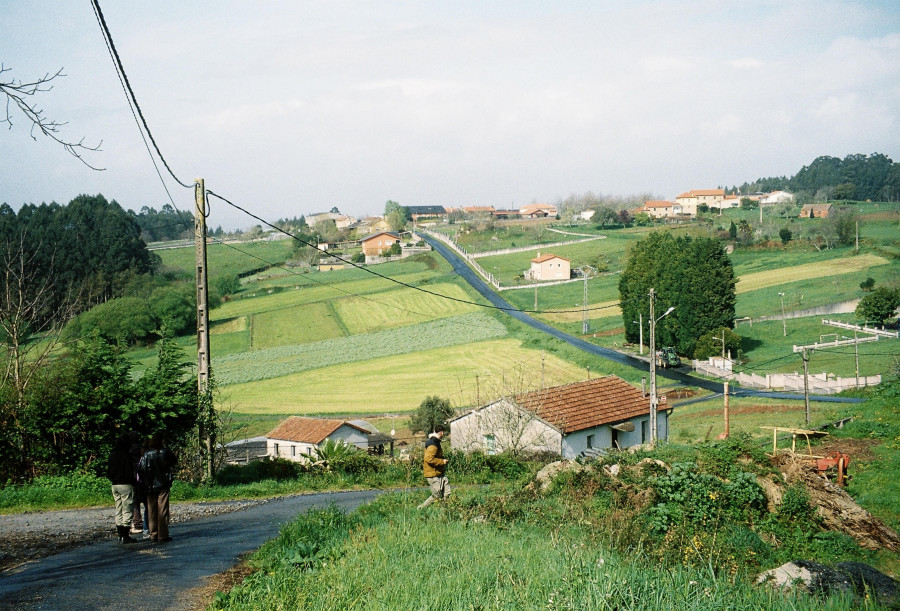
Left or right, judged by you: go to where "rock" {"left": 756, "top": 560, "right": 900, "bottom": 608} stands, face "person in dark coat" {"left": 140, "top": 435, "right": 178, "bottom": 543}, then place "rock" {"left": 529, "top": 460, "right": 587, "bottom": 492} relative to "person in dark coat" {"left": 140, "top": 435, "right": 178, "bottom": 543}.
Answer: right

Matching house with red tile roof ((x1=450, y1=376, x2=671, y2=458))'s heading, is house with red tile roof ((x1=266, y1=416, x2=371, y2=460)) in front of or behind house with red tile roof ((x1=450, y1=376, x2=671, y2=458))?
behind

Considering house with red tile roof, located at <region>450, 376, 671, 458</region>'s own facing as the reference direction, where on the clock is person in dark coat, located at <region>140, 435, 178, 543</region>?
The person in dark coat is roughly at 2 o'clock from the house with red tile roof.

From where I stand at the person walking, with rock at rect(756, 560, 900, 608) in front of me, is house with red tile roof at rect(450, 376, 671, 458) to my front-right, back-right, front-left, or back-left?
back-left

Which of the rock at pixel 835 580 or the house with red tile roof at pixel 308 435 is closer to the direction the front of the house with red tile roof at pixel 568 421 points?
the rock

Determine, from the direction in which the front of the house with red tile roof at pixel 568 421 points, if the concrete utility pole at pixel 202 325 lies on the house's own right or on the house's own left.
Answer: on the house's own right

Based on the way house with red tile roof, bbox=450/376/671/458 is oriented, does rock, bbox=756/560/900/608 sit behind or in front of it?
in front

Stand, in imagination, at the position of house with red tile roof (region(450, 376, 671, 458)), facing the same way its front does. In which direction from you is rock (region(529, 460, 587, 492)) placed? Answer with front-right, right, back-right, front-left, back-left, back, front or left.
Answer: front-right

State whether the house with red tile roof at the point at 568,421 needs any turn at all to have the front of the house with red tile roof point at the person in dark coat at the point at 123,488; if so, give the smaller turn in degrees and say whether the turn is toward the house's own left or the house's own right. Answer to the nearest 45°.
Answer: approximately 45° to the house's own right

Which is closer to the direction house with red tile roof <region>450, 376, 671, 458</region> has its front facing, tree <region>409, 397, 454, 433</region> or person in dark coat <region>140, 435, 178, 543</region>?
the person in dark coat

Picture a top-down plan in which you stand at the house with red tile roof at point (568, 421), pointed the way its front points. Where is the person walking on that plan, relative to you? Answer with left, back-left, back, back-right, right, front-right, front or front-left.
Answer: front-right

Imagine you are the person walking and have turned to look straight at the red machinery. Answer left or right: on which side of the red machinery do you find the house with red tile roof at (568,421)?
left
